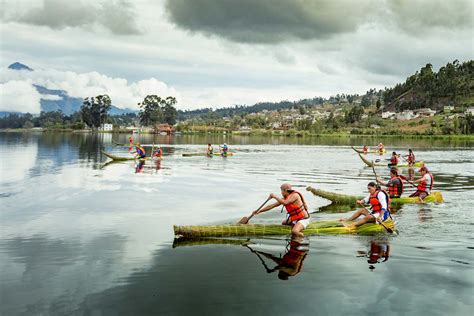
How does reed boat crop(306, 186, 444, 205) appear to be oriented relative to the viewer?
to the viewer's left

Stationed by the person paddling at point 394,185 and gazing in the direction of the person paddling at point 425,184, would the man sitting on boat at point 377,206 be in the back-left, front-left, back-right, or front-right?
back-right

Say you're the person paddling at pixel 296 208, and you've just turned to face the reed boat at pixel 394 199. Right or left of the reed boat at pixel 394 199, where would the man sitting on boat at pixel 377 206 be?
right

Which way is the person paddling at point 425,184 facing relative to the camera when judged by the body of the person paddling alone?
to the viewer's left

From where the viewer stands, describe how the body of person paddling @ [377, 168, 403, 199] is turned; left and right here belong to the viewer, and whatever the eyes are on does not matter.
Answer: facing to the left of the viewer
